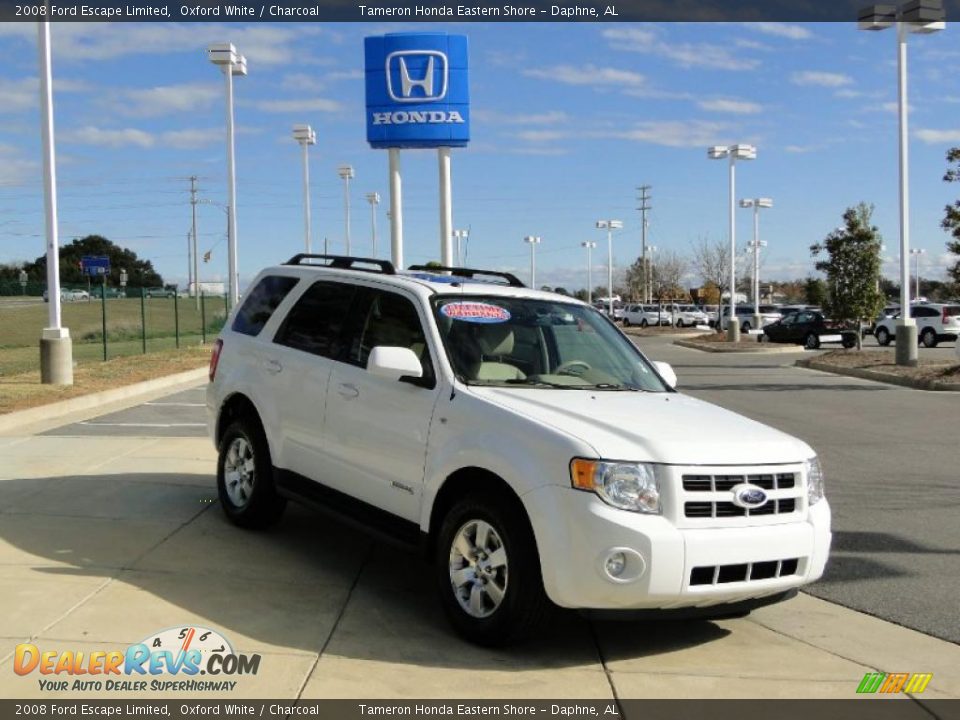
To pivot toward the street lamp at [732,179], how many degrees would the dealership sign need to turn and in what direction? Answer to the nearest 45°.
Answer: approximately 135° to its left

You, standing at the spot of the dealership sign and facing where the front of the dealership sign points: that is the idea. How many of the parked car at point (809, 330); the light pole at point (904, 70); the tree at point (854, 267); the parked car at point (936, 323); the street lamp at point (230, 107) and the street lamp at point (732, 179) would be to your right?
1

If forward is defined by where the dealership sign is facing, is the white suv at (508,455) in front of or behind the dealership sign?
in front

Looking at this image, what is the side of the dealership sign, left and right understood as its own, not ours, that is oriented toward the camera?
front

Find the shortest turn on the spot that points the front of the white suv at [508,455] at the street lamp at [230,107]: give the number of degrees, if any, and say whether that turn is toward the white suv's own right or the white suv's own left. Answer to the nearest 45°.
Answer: approximately 135° to the white suv's own left

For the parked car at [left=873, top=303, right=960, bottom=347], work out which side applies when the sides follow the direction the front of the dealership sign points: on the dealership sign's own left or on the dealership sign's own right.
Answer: on the dealership sign's own left

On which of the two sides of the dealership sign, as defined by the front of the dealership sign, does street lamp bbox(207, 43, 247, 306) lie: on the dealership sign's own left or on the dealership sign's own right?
on the dealership sign's own right

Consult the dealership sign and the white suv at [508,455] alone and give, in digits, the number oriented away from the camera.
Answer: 0

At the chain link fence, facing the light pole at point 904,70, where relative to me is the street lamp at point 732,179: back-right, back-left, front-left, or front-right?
front-left

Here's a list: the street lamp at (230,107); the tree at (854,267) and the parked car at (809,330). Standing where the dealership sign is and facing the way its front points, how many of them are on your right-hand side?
1

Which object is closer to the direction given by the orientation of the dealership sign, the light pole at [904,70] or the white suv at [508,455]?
the white suv

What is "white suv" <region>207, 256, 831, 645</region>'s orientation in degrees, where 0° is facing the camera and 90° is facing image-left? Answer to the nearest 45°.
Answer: approximately 315°

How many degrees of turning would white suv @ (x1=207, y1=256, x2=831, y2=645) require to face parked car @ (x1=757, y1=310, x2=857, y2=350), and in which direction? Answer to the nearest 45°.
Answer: approximately 135° to its left
